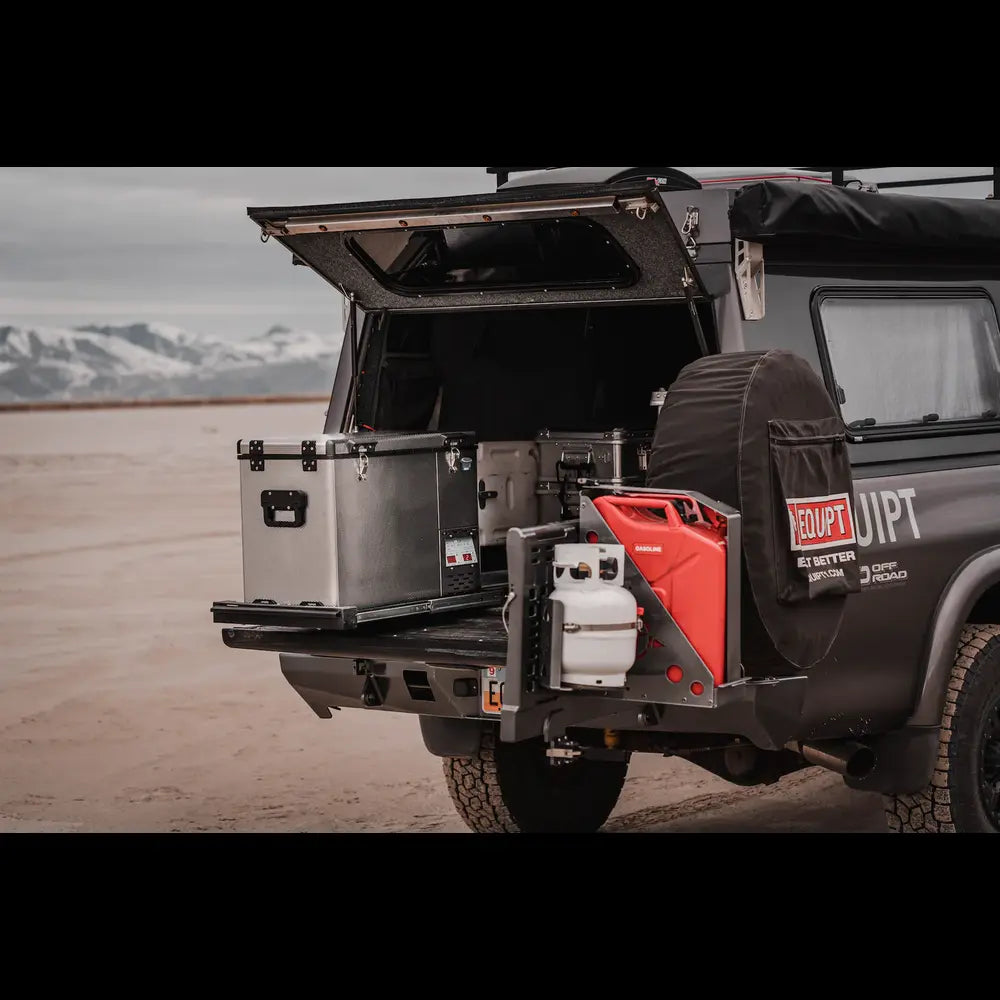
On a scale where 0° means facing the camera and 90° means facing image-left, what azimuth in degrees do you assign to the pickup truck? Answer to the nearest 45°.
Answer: approximately 225°

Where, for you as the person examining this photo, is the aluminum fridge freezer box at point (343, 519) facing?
facing the viewer and to the right of the viewer

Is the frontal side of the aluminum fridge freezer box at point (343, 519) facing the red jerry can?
yes

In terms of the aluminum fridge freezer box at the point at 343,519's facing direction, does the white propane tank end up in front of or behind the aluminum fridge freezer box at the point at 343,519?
in front
